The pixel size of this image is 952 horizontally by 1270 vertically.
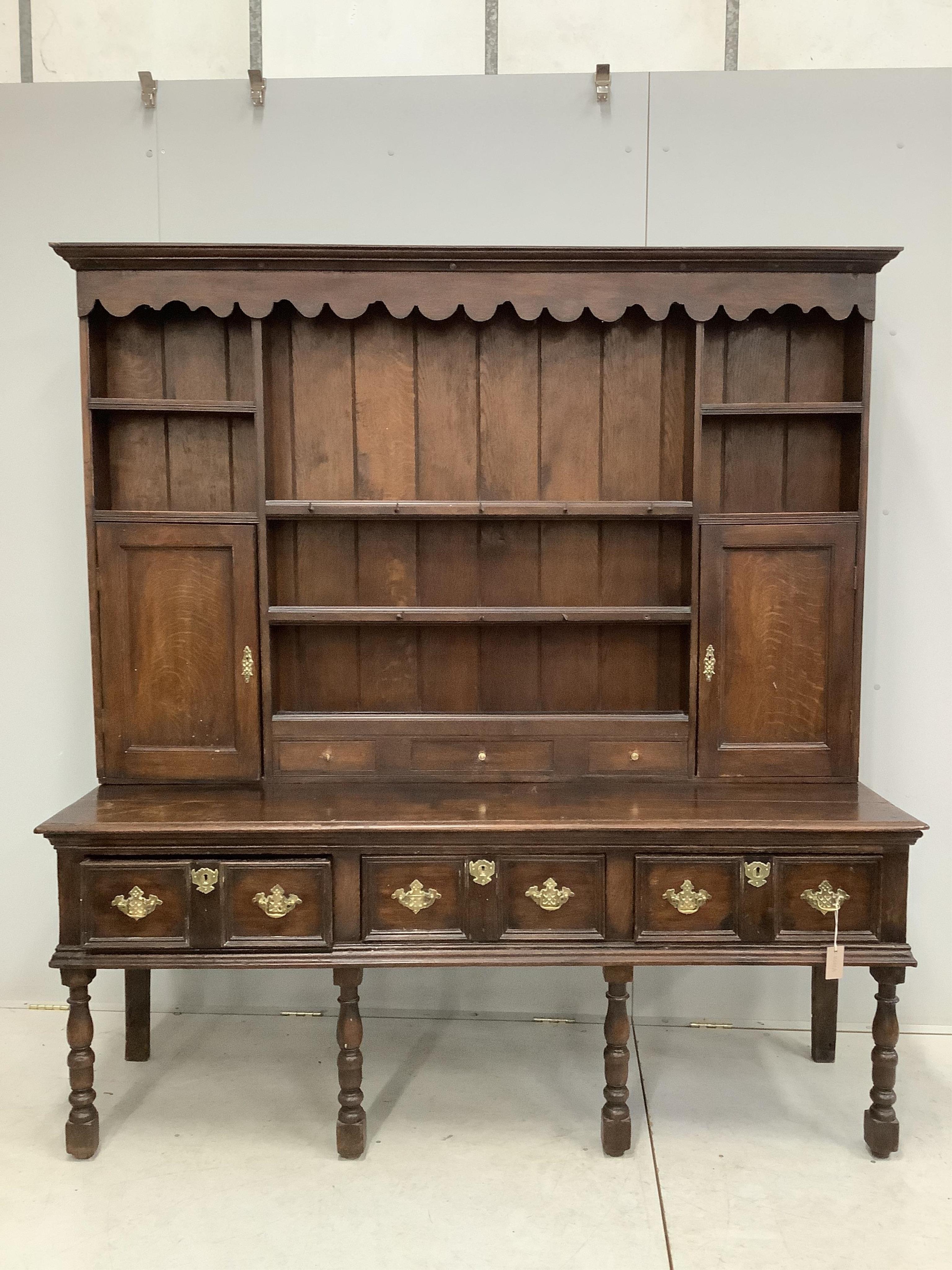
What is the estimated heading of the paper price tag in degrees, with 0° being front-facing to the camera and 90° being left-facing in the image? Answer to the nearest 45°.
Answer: approximately 0°

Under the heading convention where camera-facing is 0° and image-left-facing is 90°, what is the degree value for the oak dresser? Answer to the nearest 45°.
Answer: approximately 0°
